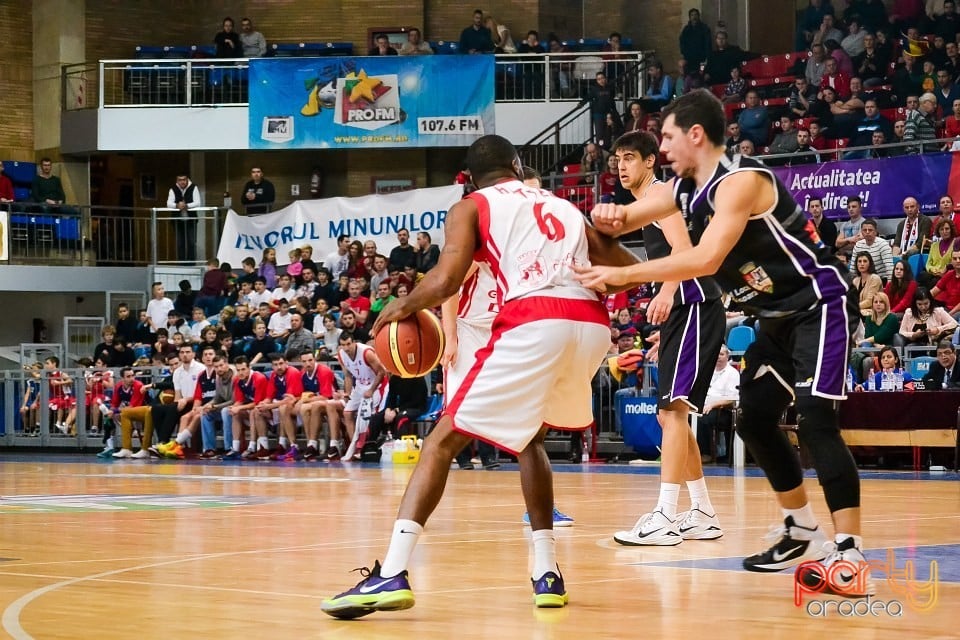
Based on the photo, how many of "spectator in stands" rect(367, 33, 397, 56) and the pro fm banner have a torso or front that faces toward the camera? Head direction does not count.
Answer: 2

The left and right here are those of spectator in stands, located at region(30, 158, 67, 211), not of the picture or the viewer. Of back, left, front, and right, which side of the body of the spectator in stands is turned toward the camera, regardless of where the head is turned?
front

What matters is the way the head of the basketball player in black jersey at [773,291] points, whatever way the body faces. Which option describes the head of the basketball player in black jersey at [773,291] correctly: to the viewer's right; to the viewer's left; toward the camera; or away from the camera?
to the viewer's left

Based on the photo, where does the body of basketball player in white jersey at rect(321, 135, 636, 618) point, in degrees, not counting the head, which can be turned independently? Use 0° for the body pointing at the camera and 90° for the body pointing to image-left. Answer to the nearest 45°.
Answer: approximately 135°

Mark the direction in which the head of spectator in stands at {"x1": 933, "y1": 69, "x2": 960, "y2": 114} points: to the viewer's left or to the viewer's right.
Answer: to the viewer's left

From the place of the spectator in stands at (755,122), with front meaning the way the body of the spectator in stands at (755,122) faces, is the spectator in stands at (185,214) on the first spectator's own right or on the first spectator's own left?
on the first spectator's own right

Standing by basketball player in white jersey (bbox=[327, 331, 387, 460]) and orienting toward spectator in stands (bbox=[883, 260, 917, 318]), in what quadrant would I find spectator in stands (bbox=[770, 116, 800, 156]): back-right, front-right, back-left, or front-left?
front-left

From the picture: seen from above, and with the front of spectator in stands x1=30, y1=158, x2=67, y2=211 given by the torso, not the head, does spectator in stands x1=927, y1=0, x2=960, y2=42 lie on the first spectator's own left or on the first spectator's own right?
on the first spectator's own left

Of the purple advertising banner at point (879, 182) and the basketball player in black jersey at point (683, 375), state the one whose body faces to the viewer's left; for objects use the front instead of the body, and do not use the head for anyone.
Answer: the basketball player in black jersey

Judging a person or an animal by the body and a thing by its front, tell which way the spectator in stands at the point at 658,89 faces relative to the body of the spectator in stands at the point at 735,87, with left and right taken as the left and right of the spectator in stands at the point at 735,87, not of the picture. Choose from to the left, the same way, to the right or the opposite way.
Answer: the same way

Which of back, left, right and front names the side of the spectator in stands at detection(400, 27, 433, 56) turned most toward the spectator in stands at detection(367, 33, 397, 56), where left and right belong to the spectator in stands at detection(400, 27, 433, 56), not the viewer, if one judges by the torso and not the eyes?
right

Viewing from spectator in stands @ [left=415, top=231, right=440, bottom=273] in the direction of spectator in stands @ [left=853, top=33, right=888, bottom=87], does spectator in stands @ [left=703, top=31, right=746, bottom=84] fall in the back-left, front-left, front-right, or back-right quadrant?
front-left

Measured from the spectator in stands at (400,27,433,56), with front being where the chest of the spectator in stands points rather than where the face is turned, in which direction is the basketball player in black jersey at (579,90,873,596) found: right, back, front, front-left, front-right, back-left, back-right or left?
front

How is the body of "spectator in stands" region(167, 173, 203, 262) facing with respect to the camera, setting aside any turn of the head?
toward the camera

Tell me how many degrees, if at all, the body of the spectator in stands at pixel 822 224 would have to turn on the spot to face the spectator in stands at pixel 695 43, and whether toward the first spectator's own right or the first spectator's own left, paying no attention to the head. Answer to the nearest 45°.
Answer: approximately 135° to the first spectator's own right

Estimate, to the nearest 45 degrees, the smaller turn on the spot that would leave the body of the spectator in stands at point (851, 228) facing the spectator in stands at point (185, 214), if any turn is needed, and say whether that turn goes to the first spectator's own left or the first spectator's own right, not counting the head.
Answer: approximately 90° to the first spectator's own right
